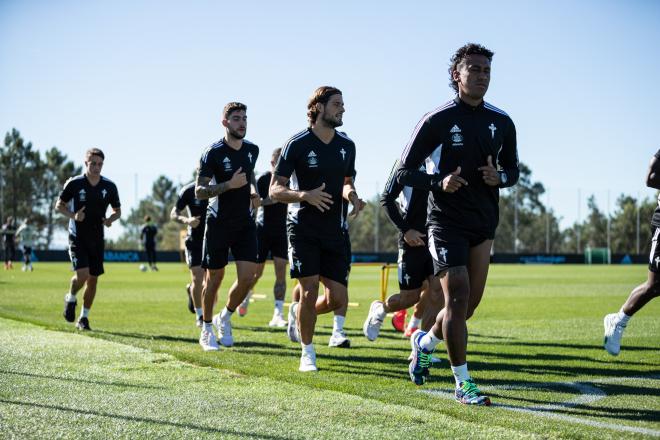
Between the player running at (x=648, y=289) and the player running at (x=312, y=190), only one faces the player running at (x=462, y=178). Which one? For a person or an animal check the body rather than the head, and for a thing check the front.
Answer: the player running at (x=312, y=190)

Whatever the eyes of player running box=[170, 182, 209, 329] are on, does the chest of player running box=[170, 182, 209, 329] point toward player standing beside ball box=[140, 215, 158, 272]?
no

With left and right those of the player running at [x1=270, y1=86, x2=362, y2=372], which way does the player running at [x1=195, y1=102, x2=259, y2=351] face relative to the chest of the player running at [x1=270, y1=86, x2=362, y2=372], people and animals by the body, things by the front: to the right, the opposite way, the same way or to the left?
the same way

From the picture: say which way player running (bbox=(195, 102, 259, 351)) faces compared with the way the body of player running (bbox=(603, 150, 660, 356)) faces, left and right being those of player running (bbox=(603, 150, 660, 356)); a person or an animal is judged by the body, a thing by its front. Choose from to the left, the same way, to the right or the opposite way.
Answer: the same way

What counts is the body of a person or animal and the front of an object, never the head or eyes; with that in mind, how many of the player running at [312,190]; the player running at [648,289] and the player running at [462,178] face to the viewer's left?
0

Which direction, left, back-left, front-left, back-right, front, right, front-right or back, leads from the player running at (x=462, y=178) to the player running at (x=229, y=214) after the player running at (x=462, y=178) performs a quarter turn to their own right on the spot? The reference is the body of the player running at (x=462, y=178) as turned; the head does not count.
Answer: right

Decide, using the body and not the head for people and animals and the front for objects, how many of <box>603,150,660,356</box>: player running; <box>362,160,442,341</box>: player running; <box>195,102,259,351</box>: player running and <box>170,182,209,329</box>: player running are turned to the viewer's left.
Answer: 0

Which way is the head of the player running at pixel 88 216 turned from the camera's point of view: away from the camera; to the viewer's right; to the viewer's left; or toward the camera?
toward the camera

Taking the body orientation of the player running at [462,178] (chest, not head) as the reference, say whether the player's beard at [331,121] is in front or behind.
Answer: behind

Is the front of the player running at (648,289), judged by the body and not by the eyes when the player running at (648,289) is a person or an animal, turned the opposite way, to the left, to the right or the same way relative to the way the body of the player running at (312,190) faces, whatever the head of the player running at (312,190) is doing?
the same way

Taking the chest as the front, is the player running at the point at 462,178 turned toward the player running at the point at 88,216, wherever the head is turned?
no

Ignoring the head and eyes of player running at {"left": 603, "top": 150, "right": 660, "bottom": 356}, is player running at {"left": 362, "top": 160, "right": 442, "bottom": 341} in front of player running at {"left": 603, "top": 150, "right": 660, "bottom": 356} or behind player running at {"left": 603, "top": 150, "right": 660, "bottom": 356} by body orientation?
behind

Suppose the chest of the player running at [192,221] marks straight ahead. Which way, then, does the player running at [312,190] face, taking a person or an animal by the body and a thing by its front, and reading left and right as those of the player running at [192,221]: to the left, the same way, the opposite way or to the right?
the same way

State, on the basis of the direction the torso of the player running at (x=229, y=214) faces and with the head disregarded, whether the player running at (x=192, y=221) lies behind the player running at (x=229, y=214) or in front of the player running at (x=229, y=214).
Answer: behind

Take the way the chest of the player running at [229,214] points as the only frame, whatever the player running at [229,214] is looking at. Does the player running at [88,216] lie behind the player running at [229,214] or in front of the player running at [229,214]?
behind

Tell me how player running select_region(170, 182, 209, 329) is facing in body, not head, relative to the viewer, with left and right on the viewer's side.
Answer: facing the viewer and to the right of the viewer

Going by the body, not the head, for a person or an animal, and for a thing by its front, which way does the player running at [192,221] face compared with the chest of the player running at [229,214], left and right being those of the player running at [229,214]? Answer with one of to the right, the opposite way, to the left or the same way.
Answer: the same way
